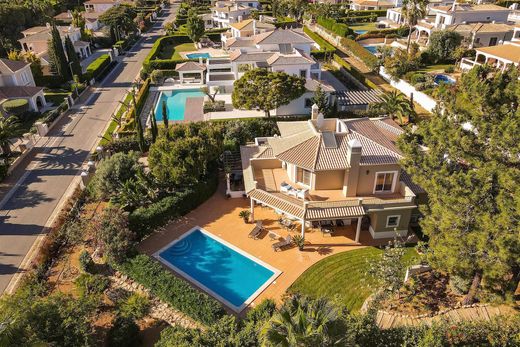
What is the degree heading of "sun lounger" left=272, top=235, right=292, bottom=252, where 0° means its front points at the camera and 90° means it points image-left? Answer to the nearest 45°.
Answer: approximately 45°

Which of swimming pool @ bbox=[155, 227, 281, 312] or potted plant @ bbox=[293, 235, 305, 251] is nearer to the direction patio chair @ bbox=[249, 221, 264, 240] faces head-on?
the swimming pool

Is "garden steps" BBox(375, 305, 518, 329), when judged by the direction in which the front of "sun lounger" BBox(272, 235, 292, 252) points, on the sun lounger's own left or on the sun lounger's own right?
on the sun lounger's own left

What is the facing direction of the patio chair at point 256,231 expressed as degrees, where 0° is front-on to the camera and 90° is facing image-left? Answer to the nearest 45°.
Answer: approximately 45°

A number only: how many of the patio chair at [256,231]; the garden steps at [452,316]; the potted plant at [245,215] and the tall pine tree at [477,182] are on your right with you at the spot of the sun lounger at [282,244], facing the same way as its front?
2

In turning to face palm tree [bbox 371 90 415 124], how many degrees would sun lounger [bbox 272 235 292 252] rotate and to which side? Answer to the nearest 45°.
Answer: approximately 180°
